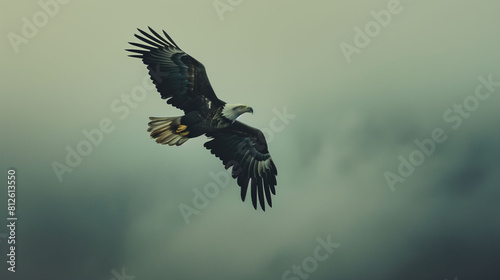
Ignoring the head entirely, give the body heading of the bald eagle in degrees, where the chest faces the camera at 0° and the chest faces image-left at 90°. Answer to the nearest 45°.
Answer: approximately 270°
